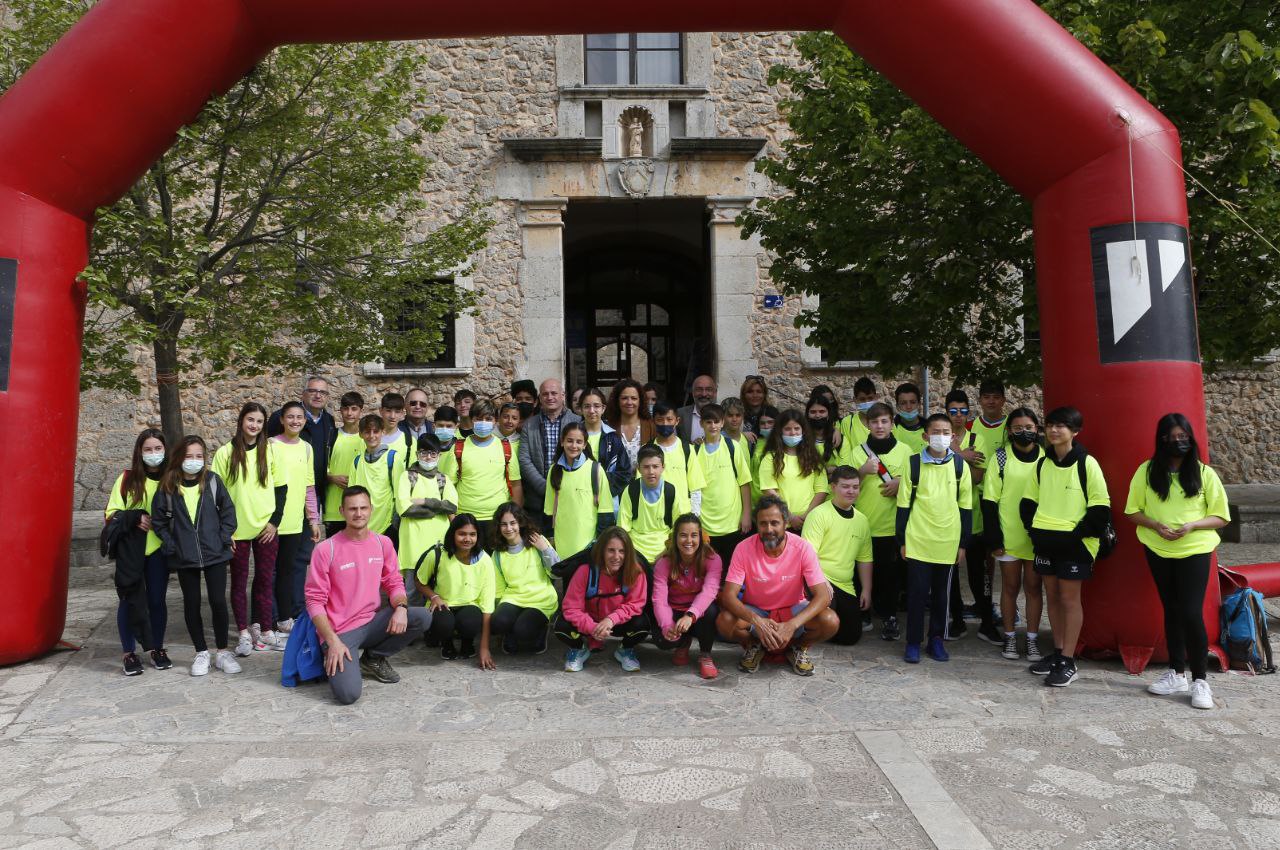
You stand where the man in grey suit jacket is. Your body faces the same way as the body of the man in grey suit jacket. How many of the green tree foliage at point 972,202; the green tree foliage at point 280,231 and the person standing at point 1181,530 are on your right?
1

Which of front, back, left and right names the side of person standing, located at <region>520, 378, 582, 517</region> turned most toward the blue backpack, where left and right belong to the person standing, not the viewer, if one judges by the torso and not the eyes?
left

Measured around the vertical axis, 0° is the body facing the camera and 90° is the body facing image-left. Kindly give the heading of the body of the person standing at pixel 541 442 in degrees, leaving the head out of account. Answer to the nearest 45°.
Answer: approximately 0°

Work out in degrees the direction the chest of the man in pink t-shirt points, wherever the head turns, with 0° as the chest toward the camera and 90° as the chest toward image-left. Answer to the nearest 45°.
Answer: approximately 0°

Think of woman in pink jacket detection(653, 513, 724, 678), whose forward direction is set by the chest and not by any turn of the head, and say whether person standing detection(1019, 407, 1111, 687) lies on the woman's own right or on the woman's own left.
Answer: on the woman's own left

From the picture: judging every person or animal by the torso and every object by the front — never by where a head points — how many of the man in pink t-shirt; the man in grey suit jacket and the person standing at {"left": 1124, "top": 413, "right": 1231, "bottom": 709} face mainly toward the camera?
3

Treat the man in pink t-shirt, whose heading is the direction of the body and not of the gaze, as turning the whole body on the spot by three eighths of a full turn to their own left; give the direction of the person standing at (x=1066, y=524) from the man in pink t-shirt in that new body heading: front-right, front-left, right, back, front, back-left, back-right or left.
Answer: front-right

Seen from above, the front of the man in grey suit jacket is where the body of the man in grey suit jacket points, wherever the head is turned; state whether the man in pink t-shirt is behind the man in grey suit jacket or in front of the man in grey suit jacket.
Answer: in front

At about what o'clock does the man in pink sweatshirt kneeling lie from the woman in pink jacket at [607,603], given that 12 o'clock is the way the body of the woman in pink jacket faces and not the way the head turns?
The man in pink sweatshirt kneeling is roughly at 3 o'clock from the woman in pink jacket.
